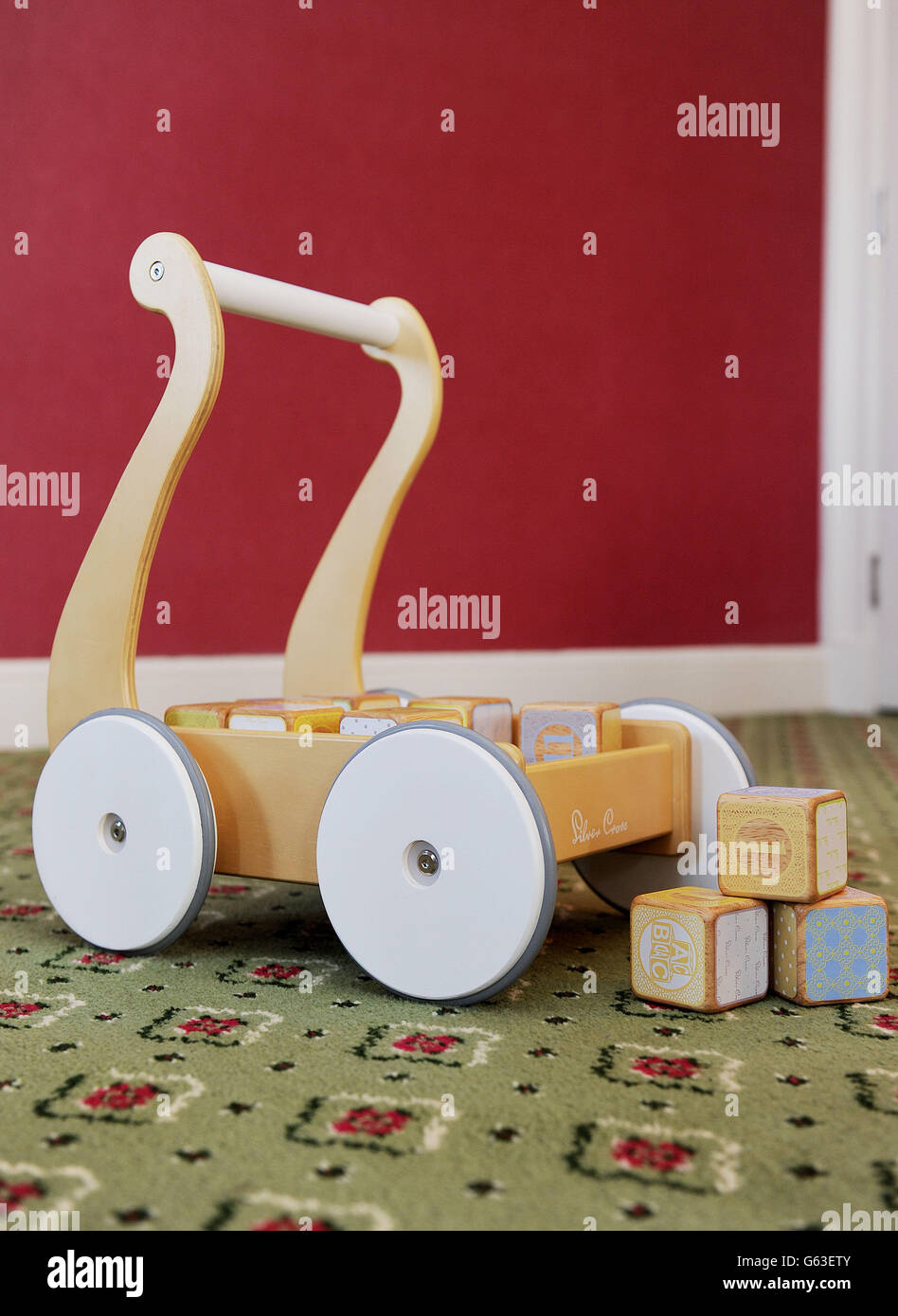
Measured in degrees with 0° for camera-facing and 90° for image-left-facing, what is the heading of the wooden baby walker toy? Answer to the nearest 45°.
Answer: approximately 315°
